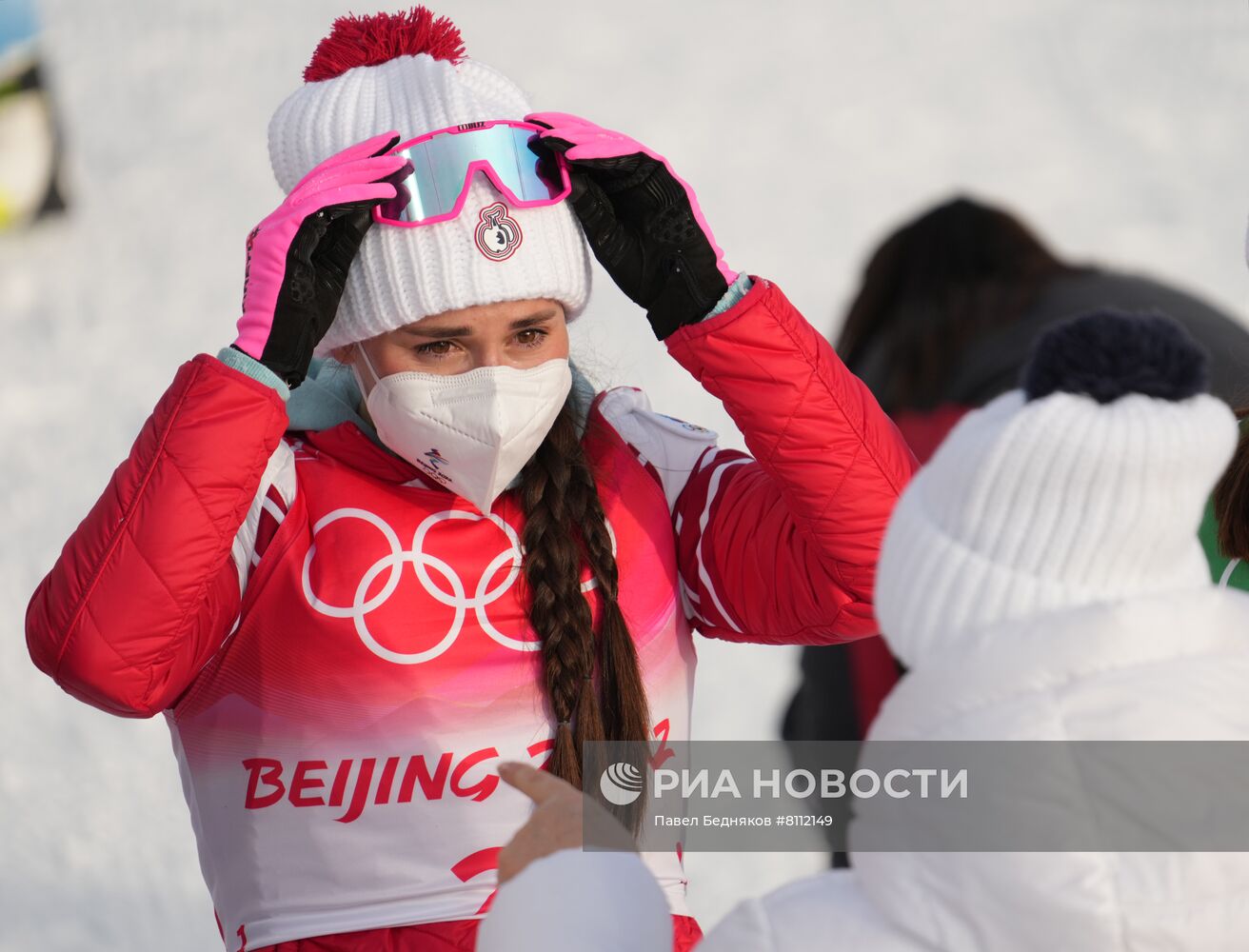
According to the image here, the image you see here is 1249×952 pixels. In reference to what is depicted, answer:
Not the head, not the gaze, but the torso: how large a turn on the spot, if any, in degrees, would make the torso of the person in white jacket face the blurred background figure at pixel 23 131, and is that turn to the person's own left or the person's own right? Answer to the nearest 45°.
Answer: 0° — they already face them

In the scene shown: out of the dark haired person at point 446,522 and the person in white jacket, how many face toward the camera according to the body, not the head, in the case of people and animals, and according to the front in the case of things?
1

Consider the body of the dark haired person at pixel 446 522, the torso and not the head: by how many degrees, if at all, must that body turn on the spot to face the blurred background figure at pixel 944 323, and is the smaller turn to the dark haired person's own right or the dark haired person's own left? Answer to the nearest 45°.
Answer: approximately 135° to the dark haired person's own left

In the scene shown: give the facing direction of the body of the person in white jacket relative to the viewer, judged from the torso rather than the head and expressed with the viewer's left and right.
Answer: facing away from the viewer and to the left of the viewer

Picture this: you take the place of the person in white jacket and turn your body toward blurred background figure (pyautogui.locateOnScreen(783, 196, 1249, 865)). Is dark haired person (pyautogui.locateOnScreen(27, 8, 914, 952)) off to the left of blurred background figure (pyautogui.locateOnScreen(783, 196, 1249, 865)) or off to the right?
left

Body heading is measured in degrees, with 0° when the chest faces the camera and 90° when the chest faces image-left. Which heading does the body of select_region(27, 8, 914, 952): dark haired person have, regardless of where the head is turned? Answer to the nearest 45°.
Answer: approximately 0°

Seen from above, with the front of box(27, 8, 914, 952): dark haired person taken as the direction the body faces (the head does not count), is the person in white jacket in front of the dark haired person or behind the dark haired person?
in front
